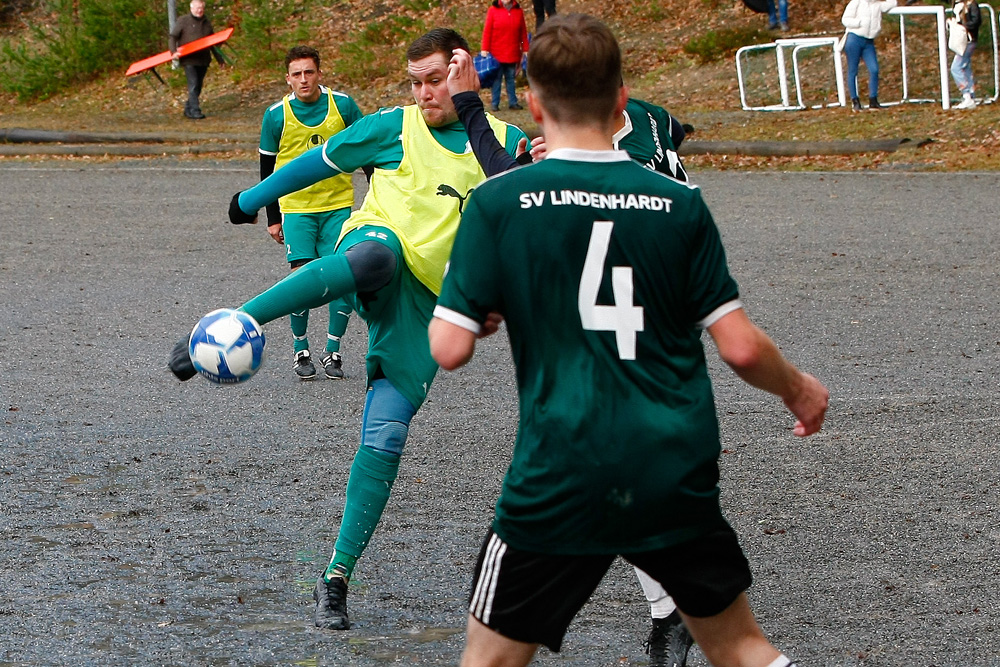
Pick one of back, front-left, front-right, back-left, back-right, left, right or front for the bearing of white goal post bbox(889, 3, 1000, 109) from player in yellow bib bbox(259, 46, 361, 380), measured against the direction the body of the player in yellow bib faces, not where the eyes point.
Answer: back-left

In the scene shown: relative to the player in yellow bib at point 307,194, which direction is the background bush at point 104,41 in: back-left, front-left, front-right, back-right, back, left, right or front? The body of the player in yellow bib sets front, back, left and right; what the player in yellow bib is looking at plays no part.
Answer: back

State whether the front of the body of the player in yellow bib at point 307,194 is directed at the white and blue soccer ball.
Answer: yes

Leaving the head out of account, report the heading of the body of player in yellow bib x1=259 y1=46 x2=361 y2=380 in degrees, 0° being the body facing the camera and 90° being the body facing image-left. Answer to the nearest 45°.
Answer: approximately 0°

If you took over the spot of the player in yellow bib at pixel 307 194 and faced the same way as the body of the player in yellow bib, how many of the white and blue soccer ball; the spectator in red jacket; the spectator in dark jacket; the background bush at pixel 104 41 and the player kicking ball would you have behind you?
3

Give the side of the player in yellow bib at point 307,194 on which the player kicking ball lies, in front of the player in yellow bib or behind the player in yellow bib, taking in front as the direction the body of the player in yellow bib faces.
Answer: in front

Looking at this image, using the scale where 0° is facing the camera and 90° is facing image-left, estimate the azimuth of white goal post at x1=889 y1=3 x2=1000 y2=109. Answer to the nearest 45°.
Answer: approximately 45°

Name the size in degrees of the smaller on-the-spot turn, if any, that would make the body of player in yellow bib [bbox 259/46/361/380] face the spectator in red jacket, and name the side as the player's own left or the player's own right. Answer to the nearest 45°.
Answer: approximately 180°

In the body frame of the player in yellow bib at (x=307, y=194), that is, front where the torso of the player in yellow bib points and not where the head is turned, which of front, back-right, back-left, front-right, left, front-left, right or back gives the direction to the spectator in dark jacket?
back

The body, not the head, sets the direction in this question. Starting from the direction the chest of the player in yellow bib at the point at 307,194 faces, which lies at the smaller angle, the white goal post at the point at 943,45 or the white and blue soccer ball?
the white and blue soccer ball

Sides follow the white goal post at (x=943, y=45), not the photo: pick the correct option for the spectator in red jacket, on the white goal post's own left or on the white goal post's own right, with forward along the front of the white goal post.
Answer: on the white goal post's own right

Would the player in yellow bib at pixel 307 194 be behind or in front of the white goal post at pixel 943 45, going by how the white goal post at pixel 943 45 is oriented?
in front
